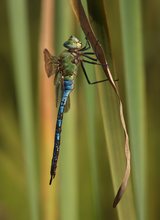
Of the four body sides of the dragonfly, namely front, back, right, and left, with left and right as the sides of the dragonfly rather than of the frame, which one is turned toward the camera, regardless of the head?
right
